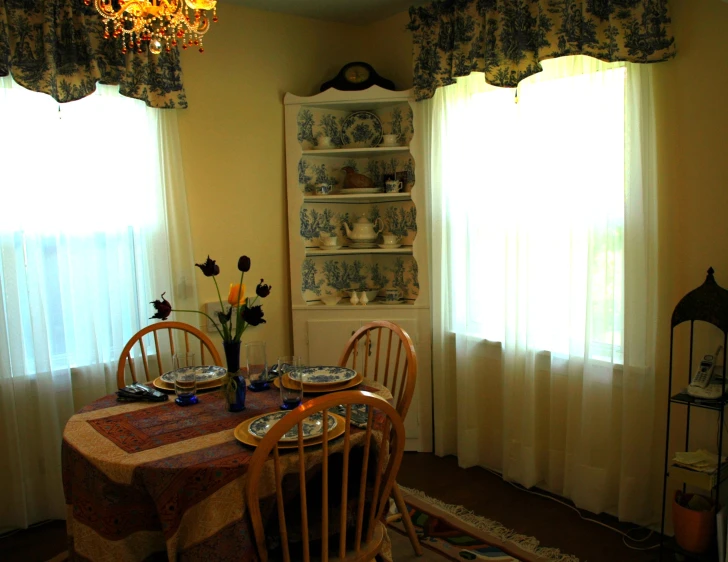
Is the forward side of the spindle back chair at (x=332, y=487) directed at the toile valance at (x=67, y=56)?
yes

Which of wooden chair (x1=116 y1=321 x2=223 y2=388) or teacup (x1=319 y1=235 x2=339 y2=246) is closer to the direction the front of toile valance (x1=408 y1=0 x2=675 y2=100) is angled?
the wooden chair

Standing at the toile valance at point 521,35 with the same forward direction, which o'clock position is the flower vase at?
The flower vase is roughly at 12 o'clock from the toile valance.

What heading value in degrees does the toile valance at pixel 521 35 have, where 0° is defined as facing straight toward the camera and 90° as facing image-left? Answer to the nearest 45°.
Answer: approximately 45°

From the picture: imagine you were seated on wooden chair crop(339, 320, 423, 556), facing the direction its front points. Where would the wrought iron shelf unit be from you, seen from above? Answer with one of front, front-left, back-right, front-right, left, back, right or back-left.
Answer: back-left

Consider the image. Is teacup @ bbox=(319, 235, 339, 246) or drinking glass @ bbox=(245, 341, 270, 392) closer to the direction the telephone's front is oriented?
the drinking glass

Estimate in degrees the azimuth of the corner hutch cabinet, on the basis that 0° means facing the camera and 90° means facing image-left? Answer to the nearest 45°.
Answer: approximately 0°

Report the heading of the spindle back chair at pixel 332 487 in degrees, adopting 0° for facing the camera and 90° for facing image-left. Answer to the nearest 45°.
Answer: approximately 135°

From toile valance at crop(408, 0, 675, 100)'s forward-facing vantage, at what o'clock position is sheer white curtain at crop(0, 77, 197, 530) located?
The sheer white curtain is roughly at 1 o'clock from the toile valance.

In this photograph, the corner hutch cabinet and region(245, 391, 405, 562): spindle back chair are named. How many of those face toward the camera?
1
